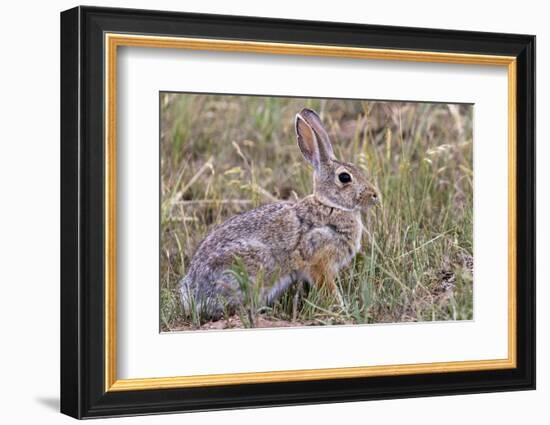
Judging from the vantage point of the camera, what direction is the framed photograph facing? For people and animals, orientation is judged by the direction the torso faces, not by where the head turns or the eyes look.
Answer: facing the viewer and to the right of the viewer
